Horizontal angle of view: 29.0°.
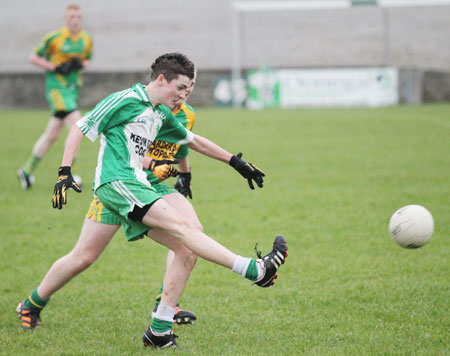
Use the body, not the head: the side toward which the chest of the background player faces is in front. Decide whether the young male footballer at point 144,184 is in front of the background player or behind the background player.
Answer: in front

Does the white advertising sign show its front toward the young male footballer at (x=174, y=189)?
yes

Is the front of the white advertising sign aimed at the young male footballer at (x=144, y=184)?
yes

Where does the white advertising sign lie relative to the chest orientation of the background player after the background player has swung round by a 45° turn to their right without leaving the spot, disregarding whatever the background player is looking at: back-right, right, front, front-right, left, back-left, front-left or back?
back-left

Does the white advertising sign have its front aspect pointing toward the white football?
yes

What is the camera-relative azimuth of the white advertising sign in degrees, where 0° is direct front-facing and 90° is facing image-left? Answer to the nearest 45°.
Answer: approximately 0°
